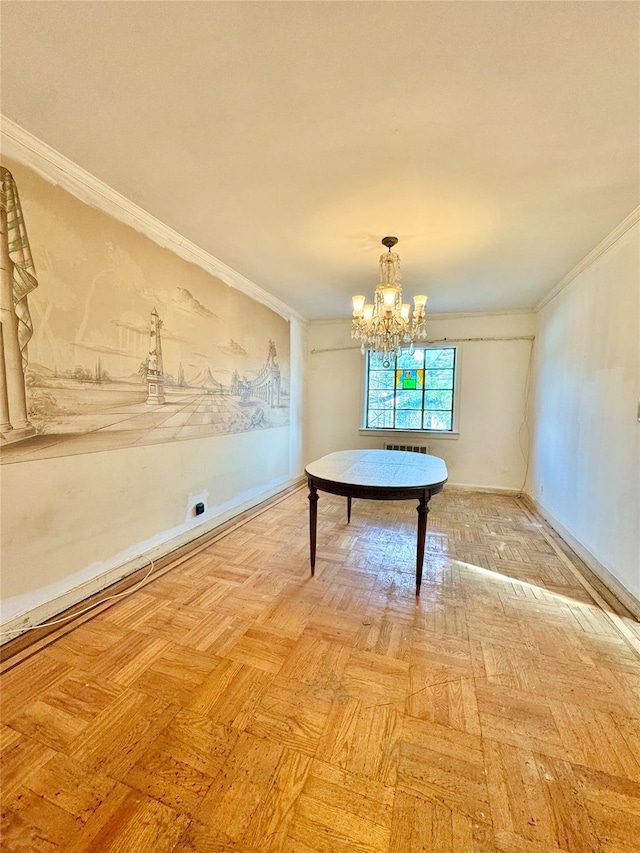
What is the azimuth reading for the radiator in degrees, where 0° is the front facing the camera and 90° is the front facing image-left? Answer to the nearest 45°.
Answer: approximately 0°
